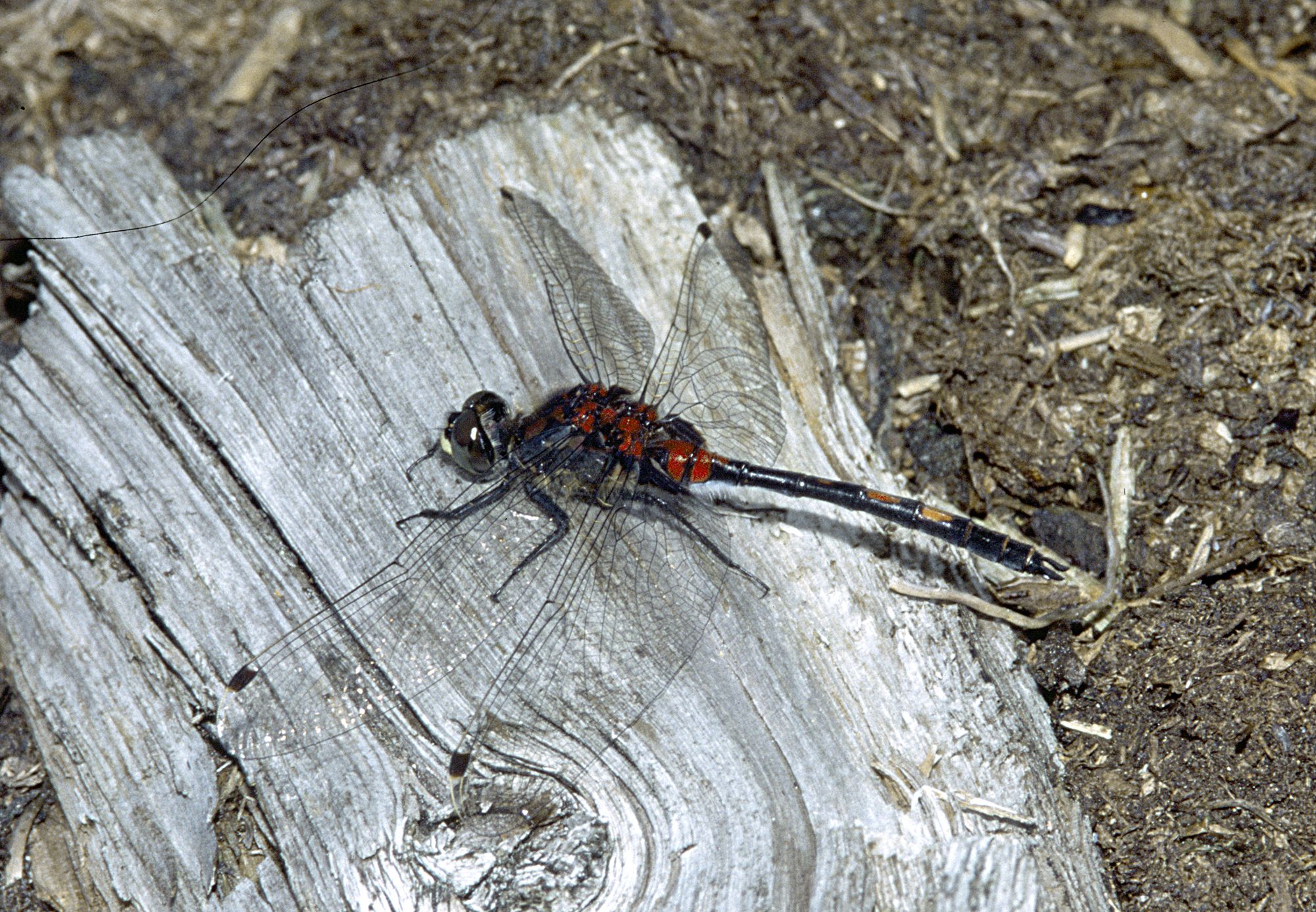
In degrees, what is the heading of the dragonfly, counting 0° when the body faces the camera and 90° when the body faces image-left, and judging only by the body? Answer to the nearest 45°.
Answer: approximately 90°

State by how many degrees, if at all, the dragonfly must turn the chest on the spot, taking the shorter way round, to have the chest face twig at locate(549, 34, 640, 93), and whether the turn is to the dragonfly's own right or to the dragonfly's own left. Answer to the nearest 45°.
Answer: approximately 135° to the dragonfly's own right

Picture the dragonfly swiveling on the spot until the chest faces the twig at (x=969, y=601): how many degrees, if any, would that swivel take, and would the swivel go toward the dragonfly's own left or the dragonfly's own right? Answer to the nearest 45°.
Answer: approximately 180°
